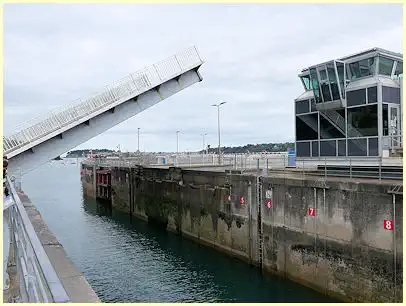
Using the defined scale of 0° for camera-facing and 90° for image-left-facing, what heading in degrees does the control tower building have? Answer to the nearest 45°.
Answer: approximately 45°

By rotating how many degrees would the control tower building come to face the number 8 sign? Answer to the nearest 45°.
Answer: approximately 45° to its left

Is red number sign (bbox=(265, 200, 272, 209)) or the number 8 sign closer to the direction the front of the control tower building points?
the red number sign

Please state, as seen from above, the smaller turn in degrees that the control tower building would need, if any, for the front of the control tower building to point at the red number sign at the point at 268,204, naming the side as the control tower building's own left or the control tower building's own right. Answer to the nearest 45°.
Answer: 0° — it already faces it
